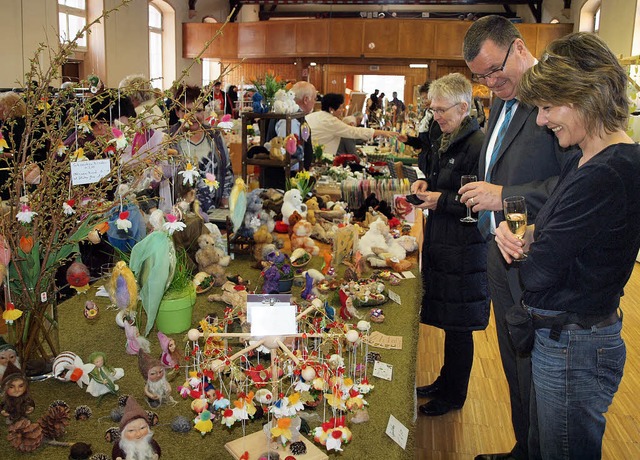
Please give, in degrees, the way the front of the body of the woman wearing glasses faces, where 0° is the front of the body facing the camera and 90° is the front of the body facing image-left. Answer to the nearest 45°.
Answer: approximately 90°

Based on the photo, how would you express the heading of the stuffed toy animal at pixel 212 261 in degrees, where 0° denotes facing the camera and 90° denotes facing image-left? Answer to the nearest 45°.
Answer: approximately 315°

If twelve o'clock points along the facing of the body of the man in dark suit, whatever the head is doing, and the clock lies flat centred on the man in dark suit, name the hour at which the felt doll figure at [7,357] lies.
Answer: The felt doll figure is roughly at 12 o'clock from the man in dark suit.

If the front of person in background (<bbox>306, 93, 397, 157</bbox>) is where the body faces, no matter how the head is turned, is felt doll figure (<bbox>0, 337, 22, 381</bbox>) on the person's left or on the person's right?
on the person's right
